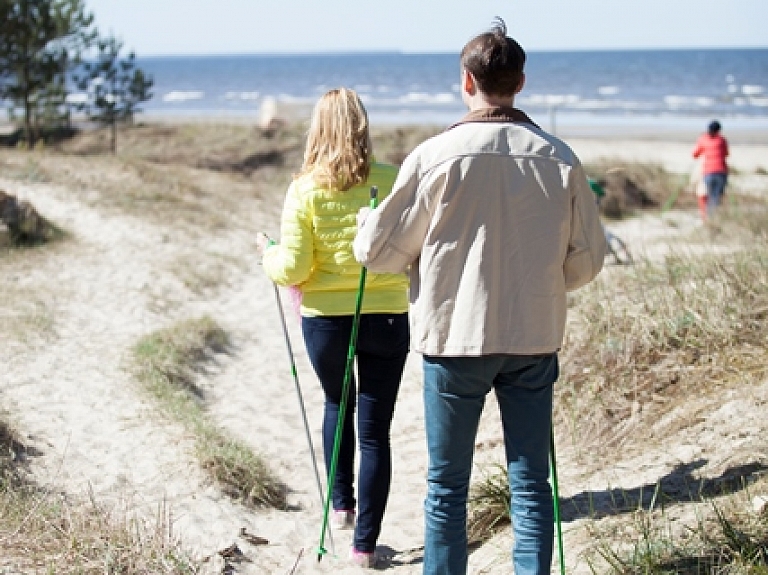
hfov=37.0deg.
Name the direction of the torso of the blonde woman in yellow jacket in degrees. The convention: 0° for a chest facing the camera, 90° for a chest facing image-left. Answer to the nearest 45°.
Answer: approximately 180°

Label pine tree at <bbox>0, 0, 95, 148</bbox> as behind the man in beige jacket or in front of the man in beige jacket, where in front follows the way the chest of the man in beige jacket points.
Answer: in front

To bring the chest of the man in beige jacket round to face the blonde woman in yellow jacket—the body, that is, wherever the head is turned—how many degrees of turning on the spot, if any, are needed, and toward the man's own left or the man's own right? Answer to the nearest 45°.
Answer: approximately 45° to the man's own left

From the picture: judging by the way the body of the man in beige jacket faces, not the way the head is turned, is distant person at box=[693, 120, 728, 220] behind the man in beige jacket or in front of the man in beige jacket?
in front

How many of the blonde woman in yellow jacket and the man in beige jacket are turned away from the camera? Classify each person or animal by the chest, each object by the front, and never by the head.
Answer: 2

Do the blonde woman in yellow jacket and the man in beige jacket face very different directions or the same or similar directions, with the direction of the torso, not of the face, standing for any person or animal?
same or similar directions

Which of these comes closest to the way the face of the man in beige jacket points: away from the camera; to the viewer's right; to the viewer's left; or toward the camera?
away from the camera

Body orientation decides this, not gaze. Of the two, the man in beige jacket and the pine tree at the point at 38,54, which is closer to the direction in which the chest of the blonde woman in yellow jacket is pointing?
the pine tree

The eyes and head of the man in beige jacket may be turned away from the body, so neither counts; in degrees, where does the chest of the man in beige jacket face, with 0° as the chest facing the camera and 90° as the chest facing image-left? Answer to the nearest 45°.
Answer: approximately 180°

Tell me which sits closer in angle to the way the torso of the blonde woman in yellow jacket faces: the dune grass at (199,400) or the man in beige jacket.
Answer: the dune grass

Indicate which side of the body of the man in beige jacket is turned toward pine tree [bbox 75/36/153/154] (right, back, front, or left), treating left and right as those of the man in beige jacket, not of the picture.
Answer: front

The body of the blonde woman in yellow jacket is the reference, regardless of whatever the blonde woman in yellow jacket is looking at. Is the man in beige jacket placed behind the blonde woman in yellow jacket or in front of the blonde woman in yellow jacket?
behind

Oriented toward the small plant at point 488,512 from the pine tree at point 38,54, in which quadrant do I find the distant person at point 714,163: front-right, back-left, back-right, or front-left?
front-left
